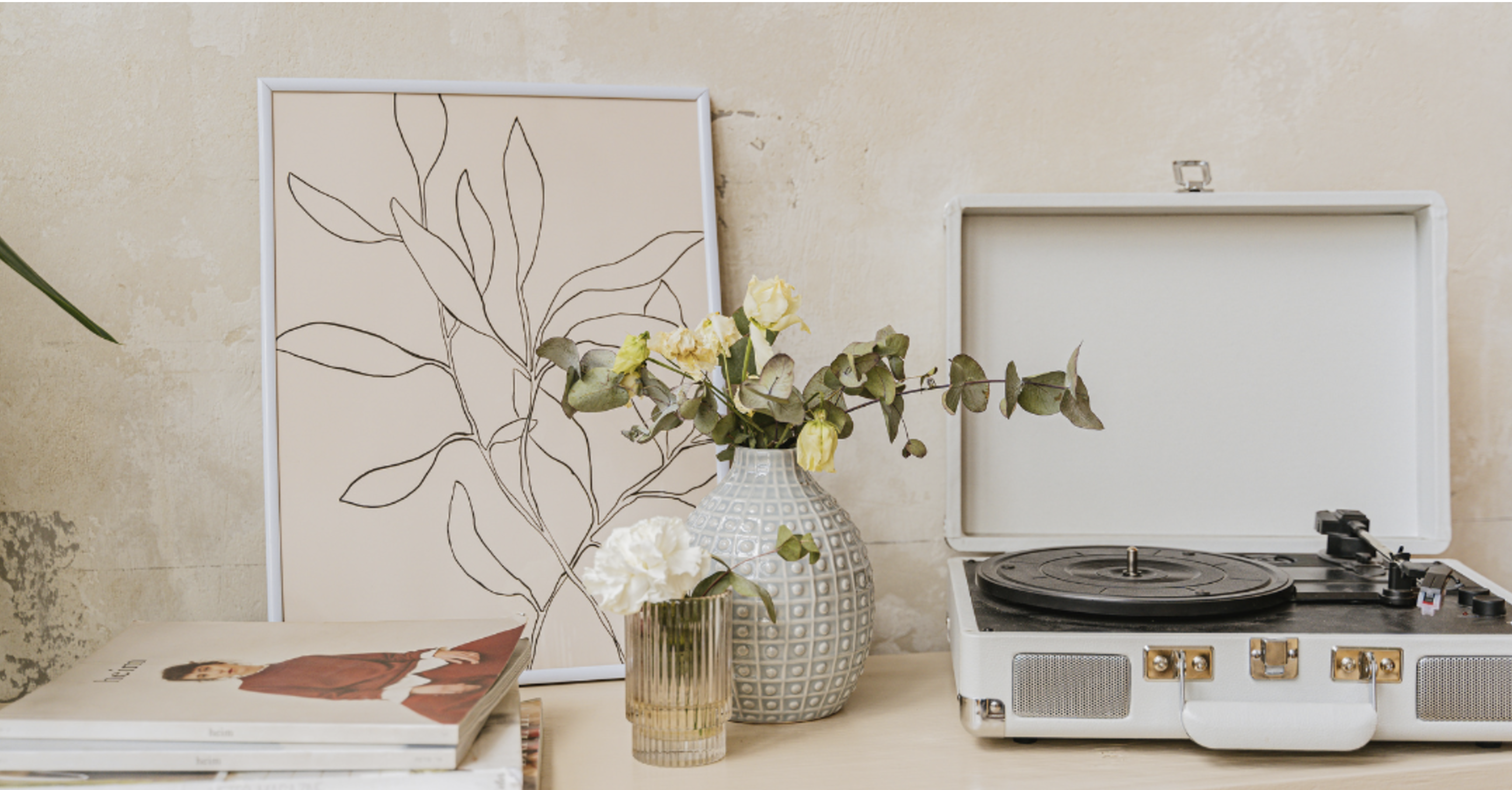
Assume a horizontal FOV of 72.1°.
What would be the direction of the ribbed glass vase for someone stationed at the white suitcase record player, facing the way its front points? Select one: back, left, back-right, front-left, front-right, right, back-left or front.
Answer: front-right

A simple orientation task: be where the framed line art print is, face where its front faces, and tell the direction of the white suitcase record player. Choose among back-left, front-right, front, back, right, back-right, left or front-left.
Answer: left

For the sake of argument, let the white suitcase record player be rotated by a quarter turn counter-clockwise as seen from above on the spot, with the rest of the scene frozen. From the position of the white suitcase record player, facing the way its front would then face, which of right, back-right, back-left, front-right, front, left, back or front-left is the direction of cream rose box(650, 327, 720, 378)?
back-right

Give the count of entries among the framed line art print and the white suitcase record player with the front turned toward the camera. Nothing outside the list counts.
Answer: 2

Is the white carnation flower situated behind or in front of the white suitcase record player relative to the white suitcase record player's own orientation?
in front

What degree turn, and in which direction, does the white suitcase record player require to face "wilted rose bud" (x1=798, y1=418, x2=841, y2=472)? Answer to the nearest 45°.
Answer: approximately 45° to its right

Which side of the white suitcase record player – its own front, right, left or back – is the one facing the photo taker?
front

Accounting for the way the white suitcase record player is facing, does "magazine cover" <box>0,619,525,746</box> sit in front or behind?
in front

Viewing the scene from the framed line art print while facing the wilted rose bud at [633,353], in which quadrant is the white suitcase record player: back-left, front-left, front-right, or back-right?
front-left
